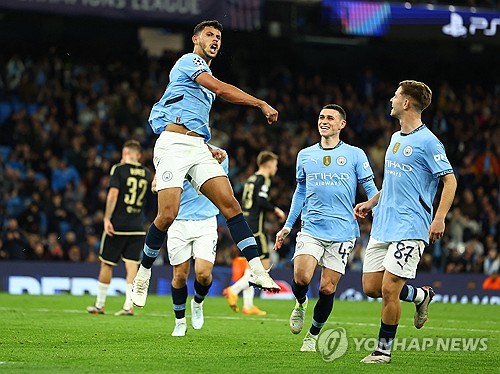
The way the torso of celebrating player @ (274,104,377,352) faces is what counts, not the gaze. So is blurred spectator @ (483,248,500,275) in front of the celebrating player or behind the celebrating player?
behind

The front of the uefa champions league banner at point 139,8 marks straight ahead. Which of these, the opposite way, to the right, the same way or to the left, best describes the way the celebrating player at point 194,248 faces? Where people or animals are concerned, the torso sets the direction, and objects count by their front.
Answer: the same way

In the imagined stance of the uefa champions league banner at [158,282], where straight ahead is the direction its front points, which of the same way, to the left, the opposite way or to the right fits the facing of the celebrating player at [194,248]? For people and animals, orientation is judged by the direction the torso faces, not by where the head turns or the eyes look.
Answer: the same way

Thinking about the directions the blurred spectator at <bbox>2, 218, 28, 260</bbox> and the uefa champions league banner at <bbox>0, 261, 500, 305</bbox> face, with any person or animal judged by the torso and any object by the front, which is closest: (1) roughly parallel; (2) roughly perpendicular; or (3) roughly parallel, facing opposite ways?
roughly parallel

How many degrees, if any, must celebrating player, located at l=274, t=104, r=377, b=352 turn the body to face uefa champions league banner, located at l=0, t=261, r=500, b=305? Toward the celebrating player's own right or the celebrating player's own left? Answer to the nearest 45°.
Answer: approximately 180°

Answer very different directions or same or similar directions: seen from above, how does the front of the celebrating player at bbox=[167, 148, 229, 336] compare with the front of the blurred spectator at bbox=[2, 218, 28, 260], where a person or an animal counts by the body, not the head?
same or similar directions

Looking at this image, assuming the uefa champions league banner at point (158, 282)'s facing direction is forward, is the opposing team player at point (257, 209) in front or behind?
in front

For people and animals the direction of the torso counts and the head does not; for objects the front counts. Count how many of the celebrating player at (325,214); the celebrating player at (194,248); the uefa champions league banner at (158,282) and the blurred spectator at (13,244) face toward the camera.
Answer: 4

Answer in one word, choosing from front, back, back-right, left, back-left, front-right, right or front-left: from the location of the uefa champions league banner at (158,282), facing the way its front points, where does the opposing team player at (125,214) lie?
front

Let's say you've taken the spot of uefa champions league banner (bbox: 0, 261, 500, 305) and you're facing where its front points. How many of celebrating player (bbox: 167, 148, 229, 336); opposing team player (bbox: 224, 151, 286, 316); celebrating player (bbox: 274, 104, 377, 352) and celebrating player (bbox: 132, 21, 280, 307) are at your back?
0

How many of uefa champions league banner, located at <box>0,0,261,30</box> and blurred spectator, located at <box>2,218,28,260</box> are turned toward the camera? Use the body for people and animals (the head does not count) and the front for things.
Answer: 2

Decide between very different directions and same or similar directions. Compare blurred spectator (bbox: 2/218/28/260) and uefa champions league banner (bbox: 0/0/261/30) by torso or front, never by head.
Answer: same or similar directions

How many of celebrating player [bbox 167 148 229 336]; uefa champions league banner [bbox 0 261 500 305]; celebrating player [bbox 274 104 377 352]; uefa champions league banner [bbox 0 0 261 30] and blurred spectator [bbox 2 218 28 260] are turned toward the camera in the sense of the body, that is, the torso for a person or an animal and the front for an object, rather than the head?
5

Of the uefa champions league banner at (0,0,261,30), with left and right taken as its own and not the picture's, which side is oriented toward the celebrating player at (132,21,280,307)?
front

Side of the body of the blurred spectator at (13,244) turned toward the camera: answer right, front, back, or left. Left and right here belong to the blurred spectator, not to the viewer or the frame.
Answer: front

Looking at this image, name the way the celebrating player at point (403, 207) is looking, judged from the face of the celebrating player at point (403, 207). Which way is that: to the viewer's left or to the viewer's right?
to the viewer's left

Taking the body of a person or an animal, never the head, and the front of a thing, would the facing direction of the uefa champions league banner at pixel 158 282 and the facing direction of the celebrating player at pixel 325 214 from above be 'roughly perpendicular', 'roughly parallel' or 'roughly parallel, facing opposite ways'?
roughly parallel

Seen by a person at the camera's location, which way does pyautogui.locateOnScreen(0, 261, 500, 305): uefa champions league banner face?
facing the viewer
